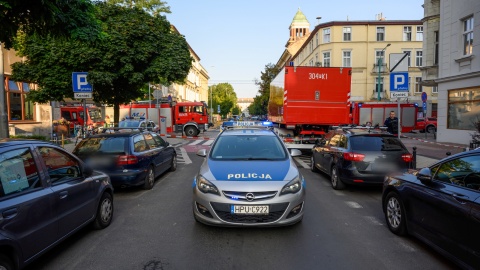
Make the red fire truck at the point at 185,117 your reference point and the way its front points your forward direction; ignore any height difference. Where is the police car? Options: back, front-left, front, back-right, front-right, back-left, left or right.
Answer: right

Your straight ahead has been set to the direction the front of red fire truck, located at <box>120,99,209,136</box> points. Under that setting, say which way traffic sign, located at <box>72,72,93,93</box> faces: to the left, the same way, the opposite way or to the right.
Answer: to the right

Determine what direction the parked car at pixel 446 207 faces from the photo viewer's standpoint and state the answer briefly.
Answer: facing away from the viewer and to the left of the viewer

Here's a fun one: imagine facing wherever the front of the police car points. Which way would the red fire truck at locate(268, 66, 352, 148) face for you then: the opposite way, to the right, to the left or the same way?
the opposite way

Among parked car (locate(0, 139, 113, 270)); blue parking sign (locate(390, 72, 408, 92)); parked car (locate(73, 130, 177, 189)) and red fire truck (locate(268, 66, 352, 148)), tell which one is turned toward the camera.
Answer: the blue parking sign

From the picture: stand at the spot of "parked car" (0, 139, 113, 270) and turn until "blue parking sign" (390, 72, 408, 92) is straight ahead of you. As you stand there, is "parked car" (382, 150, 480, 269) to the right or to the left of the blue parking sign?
right

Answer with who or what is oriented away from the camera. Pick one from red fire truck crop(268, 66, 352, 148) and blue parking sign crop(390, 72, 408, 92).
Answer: the red fire truck

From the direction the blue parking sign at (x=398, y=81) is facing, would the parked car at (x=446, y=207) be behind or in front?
in front

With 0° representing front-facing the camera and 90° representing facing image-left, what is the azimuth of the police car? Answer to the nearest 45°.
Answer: approximately 0°

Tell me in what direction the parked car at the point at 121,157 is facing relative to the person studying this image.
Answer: facing away from the viewer and to the right of the viewer

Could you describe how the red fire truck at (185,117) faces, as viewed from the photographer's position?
facing to the right of the viewer

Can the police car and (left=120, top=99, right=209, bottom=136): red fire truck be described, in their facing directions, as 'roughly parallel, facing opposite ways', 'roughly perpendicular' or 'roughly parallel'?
roughly perpendicular

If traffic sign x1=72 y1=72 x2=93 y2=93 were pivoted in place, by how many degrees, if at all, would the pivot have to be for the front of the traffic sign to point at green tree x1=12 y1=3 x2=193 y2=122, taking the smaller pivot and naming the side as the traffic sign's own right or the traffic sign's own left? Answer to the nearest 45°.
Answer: approximately 135° to the traffic sign's own left

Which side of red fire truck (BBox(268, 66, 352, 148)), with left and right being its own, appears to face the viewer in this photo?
back

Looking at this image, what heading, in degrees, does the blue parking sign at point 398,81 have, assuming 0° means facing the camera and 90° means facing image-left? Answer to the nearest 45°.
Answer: approximately 0°
